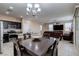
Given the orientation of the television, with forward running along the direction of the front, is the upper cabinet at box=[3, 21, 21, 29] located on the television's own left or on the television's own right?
on the television's own right

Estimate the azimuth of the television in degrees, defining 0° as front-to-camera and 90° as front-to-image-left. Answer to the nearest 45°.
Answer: approximately 0°
